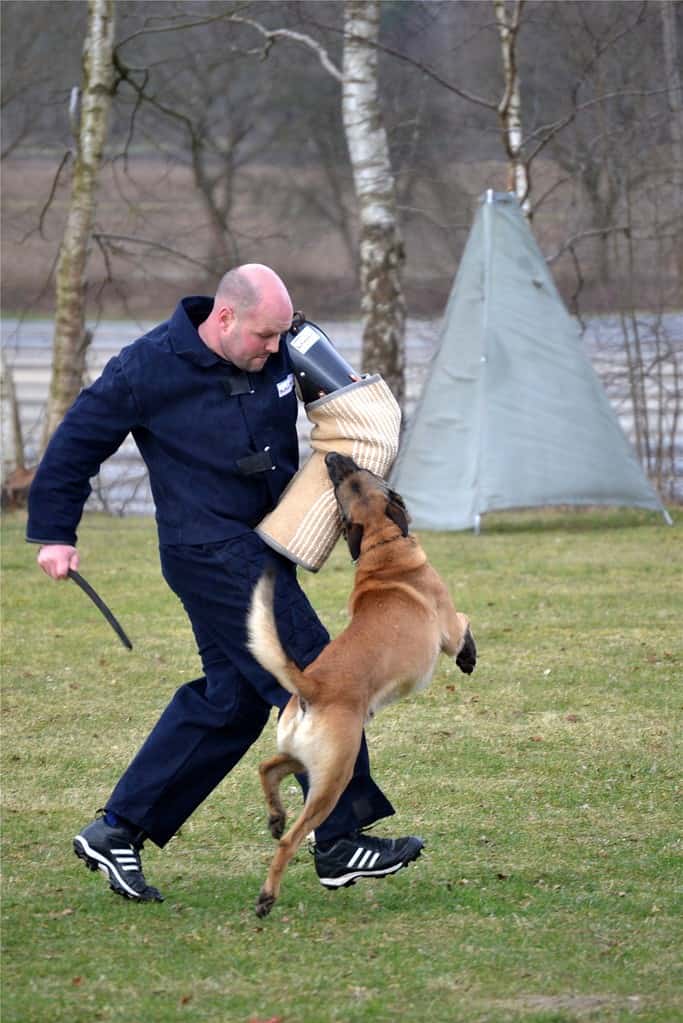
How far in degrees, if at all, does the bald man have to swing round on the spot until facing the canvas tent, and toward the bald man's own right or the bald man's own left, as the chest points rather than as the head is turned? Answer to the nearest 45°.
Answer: approximately 135° to the bald man's own left

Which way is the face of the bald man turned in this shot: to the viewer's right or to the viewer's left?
to the viewer's right

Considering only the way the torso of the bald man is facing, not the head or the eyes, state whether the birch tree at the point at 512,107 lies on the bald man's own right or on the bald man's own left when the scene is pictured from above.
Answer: on the bald man's own left

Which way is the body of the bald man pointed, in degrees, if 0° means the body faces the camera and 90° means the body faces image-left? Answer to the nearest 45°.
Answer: approximately 315°

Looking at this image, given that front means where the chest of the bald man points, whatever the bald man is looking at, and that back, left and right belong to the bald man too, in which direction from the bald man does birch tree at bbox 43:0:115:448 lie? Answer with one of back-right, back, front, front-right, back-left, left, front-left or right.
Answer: back-left

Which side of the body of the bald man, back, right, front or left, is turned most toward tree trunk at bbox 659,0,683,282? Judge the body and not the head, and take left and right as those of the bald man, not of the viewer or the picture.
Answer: left

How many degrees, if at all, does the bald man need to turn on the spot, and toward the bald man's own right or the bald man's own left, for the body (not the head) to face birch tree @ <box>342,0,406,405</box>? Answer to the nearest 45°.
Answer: approximately 135° to the bald man's own left

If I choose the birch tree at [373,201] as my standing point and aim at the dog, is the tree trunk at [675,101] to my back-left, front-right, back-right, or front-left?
back-left
